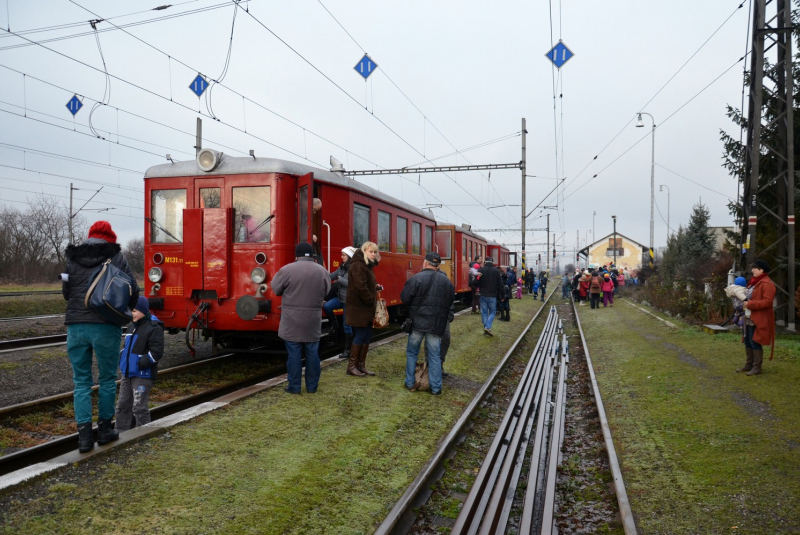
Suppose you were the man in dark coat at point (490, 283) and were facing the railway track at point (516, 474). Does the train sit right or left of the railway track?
right

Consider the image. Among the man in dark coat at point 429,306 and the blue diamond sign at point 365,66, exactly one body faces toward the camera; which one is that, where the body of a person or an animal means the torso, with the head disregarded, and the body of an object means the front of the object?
the blue diamond sign

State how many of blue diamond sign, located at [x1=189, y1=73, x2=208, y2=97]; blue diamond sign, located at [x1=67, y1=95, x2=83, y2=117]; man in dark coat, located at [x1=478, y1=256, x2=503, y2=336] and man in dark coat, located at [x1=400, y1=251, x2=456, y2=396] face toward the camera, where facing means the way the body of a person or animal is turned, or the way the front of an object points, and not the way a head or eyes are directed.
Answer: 2

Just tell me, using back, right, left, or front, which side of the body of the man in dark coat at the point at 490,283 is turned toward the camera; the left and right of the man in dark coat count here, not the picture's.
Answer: back

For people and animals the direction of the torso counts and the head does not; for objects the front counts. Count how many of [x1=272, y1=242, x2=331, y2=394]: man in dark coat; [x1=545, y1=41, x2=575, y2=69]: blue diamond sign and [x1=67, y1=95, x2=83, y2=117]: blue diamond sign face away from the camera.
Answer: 1

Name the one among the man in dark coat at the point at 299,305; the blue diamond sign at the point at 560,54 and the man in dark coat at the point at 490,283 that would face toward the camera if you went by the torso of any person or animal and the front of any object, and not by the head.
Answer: the blue diamond sign

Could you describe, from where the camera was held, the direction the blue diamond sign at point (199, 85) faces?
facing the viewer

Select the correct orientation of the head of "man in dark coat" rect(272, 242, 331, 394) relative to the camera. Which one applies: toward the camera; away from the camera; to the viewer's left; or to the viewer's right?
away from the camera

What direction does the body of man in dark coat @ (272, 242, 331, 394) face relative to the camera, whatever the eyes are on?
away from the camera

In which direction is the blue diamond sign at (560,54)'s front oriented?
toward the camera

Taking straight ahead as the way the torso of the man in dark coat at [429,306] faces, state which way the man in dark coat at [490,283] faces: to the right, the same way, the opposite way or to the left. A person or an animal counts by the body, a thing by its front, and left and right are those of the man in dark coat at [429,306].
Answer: the same way

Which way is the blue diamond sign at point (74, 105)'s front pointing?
toward the camera
